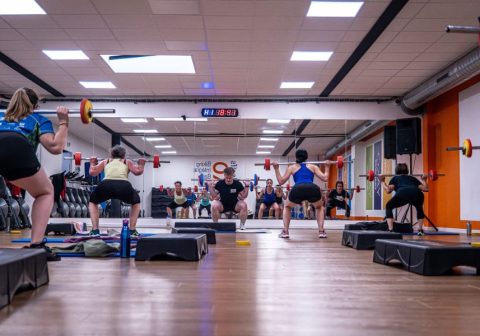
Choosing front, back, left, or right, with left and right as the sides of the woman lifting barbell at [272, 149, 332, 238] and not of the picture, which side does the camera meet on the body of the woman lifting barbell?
back

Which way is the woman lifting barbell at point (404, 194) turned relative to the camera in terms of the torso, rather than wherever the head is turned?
away from the camera

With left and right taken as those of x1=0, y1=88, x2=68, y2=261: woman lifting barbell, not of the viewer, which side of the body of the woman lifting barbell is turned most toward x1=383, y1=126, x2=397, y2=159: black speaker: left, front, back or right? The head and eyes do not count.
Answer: front

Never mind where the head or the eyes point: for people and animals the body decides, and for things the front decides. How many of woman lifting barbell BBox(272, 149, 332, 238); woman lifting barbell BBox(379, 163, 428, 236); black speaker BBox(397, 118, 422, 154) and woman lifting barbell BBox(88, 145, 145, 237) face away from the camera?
3

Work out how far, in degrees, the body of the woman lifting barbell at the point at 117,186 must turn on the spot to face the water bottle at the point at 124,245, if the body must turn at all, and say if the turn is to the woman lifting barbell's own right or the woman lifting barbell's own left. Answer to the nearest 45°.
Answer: approximately 180°

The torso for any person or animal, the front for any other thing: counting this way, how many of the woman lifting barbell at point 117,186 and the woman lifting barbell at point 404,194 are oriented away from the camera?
2

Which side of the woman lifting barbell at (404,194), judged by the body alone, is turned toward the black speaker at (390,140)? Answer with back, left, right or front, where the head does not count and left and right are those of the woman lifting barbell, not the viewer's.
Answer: front

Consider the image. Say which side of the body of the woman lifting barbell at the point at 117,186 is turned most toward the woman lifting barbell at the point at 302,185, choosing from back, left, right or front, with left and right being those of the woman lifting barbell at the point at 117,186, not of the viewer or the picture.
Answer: right

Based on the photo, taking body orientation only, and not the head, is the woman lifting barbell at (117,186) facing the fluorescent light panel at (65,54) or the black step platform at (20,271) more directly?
the fluorescent light panel

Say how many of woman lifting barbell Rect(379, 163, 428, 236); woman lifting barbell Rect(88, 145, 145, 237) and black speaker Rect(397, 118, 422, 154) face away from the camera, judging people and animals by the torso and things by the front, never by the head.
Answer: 2

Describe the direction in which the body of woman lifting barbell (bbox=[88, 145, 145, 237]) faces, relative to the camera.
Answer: away from the camera

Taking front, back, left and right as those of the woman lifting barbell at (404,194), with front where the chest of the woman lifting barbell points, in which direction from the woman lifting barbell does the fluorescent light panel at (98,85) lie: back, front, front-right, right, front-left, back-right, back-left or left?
left

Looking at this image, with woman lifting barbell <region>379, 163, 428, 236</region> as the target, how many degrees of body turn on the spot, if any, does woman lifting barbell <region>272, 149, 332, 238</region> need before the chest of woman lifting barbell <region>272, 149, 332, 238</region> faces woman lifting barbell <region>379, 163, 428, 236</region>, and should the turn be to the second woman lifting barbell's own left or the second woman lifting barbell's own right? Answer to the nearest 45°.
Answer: approximately 45° to the second woman lifting barbell's own right

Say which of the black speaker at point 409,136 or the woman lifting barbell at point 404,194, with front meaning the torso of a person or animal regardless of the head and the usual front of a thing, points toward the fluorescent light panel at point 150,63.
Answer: the black speaker
